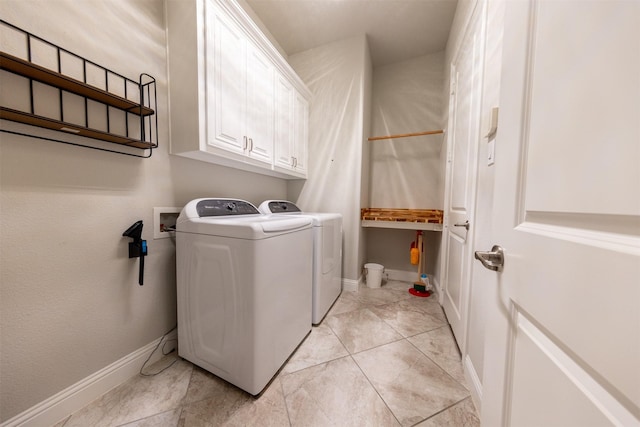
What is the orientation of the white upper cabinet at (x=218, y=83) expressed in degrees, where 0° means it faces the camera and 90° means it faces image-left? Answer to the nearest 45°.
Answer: approximately 315°

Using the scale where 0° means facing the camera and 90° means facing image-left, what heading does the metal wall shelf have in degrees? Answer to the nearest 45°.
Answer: approximately 315°

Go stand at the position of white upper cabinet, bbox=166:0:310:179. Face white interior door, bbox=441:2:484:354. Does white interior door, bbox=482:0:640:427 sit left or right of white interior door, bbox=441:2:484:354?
right

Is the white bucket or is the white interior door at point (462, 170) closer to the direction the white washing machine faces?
the white interior door

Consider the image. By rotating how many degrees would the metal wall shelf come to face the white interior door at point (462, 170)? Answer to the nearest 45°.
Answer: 0° — it already faces it

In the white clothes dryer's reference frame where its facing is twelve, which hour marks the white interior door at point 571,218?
The white interior door is roughly at 1 o'clock from the white clothes dryer.

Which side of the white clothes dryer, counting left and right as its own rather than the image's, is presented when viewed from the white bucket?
left
